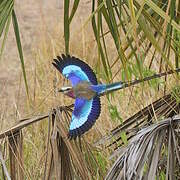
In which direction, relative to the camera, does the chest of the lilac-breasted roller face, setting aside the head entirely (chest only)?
to the viewer's left
